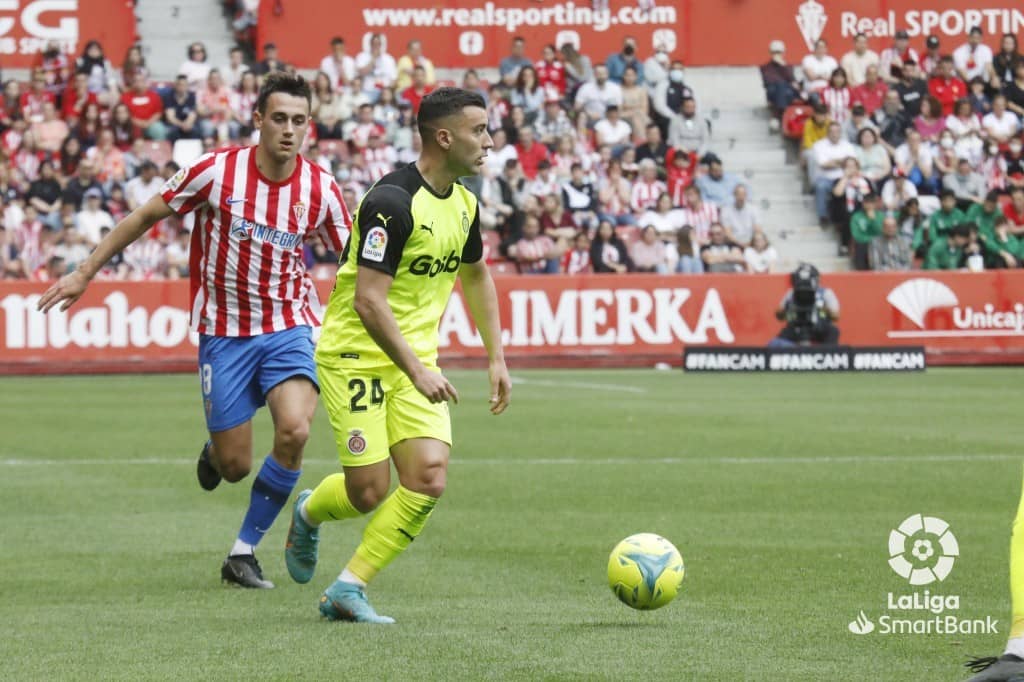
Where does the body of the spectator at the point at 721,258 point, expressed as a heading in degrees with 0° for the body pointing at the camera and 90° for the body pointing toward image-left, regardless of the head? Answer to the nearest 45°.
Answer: approximately 0°

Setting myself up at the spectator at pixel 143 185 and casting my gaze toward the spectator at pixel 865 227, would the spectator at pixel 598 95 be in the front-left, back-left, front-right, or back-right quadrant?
front-left

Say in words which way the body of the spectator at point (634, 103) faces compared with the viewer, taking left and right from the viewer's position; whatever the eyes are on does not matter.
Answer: facing the viewer

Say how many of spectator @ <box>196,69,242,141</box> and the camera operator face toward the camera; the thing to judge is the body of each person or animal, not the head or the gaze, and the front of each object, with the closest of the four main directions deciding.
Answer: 2

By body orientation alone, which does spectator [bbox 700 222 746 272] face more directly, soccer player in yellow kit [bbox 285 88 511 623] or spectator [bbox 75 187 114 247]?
the soccer player in yellow kit

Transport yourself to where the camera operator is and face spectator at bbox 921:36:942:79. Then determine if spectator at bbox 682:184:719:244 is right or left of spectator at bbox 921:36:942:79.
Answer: left

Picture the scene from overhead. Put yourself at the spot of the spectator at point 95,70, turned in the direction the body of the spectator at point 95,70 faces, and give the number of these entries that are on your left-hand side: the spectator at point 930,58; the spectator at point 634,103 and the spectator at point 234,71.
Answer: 3

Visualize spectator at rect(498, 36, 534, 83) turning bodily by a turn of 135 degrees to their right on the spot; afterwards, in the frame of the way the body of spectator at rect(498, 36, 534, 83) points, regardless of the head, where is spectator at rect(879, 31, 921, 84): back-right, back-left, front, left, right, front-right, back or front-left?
back-right

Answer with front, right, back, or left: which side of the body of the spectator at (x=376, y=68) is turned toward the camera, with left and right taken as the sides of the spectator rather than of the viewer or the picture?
front

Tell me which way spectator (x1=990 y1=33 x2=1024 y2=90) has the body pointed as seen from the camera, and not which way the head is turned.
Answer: toward the camera

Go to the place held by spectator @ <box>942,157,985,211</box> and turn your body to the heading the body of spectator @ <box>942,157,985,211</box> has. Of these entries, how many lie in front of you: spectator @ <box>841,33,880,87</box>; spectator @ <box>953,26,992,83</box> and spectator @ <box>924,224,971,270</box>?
1

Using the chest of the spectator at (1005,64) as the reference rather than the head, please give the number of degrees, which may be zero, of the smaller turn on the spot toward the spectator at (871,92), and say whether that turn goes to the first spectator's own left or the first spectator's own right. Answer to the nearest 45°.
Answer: approximately 45° to the first spectator's own right

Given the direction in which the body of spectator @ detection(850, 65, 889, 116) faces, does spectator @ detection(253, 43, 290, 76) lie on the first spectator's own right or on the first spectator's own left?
on the first spectator's own right

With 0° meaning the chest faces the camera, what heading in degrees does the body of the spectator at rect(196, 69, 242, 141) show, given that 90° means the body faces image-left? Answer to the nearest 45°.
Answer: approximately 0°

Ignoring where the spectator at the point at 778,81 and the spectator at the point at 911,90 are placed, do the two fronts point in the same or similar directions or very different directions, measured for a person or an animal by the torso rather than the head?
same or similar directions

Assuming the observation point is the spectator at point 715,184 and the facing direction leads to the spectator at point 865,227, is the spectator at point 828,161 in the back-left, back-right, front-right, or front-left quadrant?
front-left

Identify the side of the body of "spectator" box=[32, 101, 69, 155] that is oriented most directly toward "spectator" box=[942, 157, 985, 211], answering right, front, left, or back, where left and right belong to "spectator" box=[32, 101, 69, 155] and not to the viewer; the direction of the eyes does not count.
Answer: left

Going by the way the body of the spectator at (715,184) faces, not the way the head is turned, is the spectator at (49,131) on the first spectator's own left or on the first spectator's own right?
on the first spectator's own right
